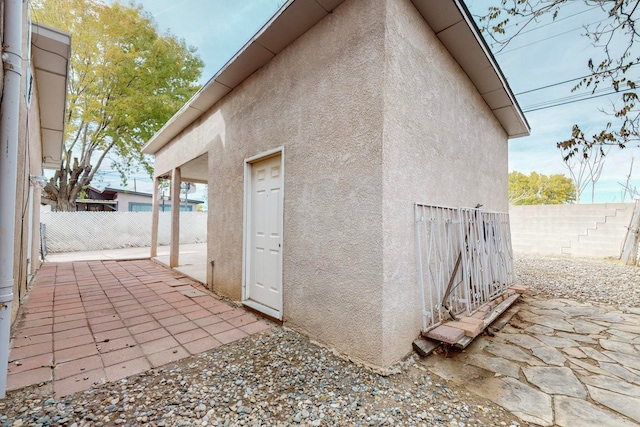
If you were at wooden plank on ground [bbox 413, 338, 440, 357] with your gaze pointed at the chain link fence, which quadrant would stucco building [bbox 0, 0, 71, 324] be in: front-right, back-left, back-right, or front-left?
front-left

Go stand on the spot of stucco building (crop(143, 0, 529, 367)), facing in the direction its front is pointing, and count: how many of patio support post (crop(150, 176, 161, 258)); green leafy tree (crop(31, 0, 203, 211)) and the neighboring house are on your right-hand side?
3

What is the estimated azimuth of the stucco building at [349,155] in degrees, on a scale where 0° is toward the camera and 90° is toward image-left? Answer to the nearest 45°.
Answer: approximately 45°

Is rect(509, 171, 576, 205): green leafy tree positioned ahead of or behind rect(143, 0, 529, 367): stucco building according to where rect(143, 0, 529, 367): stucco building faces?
behind

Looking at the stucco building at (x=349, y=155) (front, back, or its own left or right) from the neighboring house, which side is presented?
right

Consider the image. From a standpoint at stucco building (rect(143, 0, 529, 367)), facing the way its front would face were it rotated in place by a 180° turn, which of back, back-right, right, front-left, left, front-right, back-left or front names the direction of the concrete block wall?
front

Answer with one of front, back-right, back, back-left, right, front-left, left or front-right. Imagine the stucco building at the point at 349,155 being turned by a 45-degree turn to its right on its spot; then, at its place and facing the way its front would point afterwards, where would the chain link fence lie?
front-right

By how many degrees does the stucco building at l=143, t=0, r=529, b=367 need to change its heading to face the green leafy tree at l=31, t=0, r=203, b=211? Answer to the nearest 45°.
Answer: approximately 90° to its right
